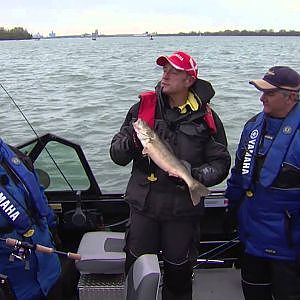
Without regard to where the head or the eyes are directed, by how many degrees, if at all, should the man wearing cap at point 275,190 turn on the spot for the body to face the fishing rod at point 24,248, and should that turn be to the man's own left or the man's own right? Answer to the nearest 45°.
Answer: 0° — they already face it

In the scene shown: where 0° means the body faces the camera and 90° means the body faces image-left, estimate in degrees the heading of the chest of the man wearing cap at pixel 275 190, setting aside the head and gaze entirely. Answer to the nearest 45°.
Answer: approximately 45°

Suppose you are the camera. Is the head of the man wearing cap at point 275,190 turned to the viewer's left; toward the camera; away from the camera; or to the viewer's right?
to the viewer's left

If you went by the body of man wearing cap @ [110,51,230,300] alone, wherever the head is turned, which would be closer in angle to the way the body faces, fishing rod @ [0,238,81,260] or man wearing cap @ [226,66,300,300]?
the fishing rod

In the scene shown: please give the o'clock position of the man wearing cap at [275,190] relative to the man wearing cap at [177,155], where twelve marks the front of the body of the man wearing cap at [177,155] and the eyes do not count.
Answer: the man wearing cap at [275,190] is roughly at 8 o'clock from the man wearing cap at [177,155].

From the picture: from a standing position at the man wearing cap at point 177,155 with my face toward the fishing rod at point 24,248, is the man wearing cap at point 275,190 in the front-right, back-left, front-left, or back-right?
back-left
